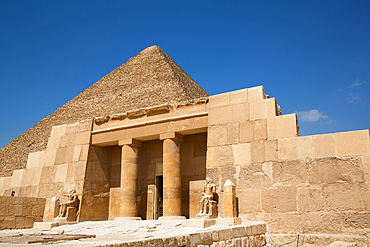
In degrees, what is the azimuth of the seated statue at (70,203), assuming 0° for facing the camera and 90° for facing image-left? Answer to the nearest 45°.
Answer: approximately 45°

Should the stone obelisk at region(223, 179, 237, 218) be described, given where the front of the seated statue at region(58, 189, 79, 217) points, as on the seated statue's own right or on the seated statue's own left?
on the seated statue's own left

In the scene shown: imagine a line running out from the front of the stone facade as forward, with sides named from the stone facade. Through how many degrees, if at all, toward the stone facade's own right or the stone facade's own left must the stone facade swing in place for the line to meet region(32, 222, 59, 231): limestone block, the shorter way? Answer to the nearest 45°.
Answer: approximately 45° to the stone facade's own right

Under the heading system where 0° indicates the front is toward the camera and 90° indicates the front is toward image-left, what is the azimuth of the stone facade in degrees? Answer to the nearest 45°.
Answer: approximately 45°

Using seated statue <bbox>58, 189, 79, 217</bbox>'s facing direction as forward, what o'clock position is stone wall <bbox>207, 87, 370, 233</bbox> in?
The stone wall is roughly at 9 o'clock from the seated statue.

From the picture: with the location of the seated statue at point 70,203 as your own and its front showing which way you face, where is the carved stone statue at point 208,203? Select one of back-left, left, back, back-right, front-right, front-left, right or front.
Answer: left
